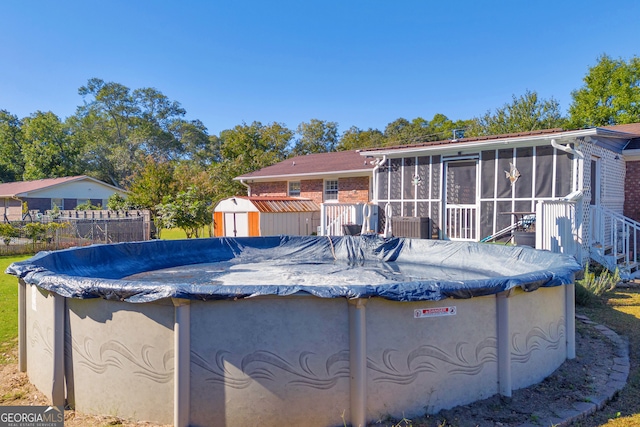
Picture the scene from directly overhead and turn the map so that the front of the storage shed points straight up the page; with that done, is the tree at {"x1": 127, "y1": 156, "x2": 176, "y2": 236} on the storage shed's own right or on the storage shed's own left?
on the storage shed's own right

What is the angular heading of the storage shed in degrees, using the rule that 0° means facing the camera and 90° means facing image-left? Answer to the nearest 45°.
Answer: approximately 45°

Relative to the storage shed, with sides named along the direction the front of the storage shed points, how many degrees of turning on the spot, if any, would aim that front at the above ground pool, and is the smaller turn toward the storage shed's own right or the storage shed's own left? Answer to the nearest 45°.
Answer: approximately 45° to the storage shed's own left

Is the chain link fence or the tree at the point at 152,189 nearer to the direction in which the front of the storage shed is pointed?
the chain link fence

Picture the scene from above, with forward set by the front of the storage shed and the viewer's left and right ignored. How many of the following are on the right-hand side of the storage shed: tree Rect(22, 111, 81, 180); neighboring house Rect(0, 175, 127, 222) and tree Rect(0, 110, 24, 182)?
3

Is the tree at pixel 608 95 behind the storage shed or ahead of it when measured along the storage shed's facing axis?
behind

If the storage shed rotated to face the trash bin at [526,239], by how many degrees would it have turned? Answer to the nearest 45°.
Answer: approximately 90° to its left

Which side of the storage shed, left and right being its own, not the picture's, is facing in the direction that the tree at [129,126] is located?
right

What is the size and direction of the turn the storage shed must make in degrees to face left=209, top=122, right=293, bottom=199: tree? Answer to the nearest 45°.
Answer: approximately 135° to its right

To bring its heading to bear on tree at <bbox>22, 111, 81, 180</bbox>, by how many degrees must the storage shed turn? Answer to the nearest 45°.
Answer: approximately 90° to its right
